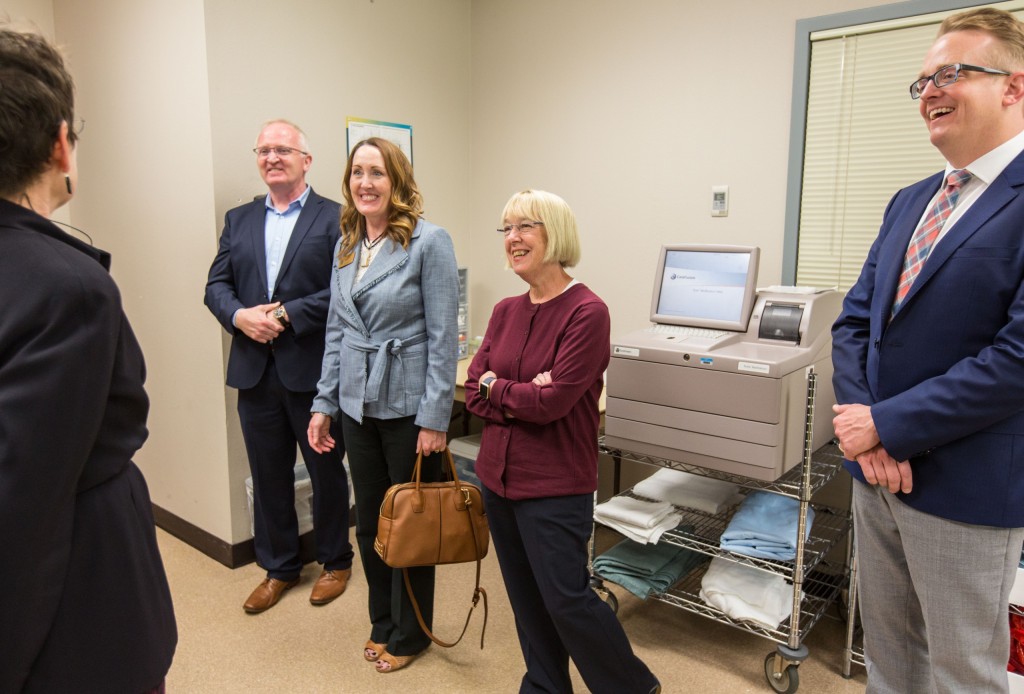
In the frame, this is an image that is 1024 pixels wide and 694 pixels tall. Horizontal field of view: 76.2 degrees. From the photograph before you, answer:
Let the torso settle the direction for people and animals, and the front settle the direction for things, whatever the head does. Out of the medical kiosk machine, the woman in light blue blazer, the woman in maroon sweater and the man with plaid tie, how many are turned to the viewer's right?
0

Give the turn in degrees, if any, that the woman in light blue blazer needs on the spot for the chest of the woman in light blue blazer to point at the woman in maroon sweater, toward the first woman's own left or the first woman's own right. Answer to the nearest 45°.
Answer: approximately 90° to the first woman's own left

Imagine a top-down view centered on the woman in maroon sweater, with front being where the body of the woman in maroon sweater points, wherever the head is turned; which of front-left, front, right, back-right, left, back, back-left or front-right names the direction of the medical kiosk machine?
back

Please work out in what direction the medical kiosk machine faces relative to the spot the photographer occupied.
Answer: facing the viewer and to the left of the viewer

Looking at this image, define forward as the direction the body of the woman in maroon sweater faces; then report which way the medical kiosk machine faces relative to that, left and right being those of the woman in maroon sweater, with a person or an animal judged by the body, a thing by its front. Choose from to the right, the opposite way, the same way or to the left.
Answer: the same way

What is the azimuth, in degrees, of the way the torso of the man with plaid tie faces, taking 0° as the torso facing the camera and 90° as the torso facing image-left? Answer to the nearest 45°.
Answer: approximately 45°

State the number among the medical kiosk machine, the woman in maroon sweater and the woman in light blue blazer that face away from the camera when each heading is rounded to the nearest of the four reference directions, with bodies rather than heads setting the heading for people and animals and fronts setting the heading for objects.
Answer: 0

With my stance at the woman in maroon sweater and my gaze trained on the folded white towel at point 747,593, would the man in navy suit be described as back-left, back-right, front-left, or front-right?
back-left

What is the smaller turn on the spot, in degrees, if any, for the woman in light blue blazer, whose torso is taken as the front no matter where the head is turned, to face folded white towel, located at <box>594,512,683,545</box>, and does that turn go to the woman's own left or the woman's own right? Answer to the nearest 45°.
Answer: approximately 135° to the woman's own left

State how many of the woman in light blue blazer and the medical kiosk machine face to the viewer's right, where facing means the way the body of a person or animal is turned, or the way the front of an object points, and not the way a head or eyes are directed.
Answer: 0

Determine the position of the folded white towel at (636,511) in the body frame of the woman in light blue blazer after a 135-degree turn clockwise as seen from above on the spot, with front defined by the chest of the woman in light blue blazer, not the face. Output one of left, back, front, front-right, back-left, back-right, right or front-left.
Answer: right

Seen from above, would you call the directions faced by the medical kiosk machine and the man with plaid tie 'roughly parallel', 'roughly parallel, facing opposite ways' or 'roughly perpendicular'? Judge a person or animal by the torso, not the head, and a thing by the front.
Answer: roughly parallel

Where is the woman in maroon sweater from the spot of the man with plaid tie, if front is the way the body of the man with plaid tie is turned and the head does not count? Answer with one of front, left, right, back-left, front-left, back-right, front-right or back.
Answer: front-right

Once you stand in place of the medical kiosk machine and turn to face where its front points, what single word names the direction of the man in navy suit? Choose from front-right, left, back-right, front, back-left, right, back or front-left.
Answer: front-right

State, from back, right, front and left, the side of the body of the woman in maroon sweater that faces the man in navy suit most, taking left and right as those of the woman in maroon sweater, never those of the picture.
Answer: right

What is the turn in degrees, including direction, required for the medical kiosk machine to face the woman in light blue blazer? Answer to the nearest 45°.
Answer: approximately 45° to its right

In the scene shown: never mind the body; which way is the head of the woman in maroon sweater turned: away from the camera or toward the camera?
toward the camera

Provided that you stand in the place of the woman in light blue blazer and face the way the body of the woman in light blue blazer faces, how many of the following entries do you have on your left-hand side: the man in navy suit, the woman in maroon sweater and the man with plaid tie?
2
